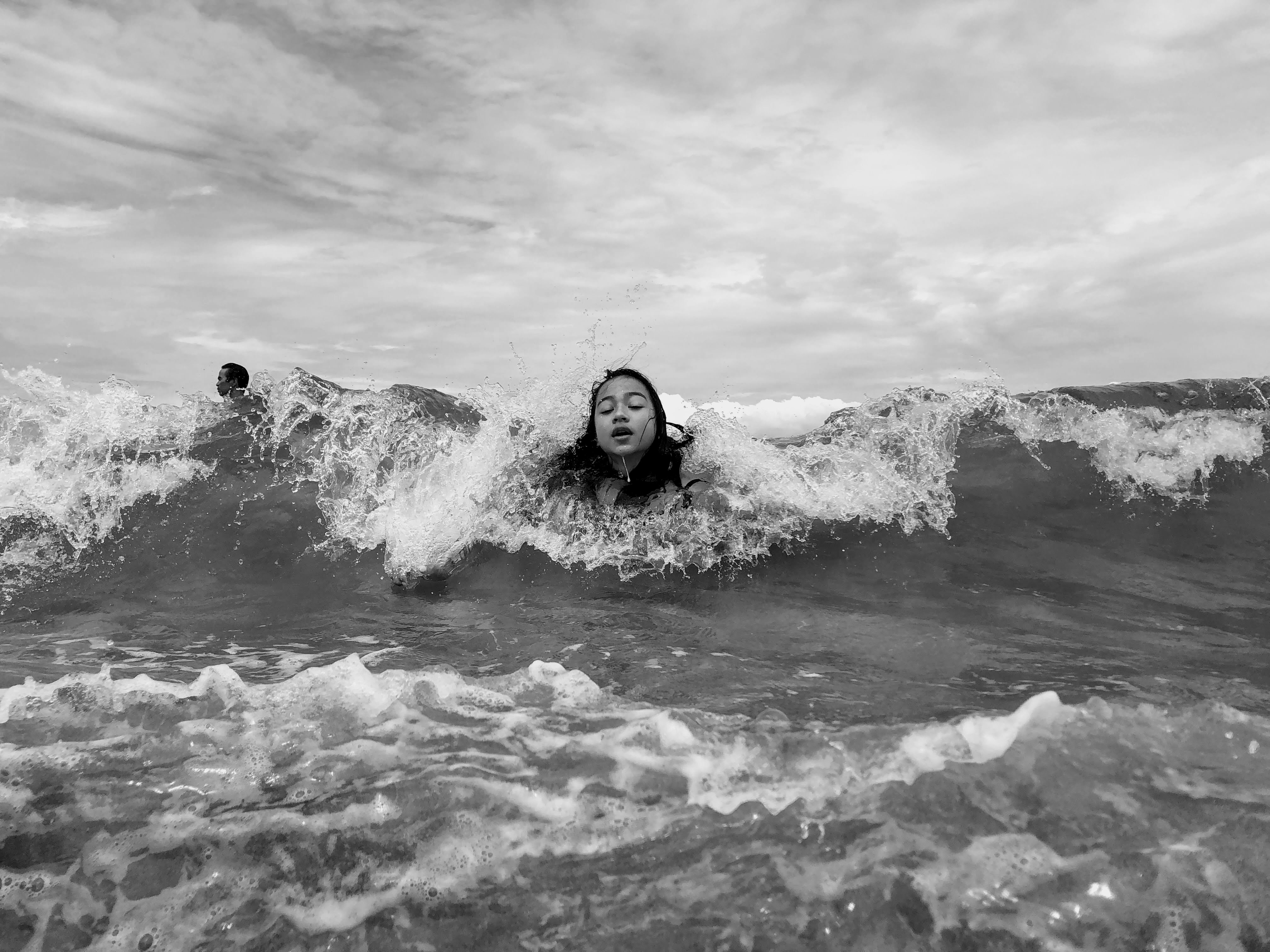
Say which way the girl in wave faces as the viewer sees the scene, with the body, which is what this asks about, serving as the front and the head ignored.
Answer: toward the camera
